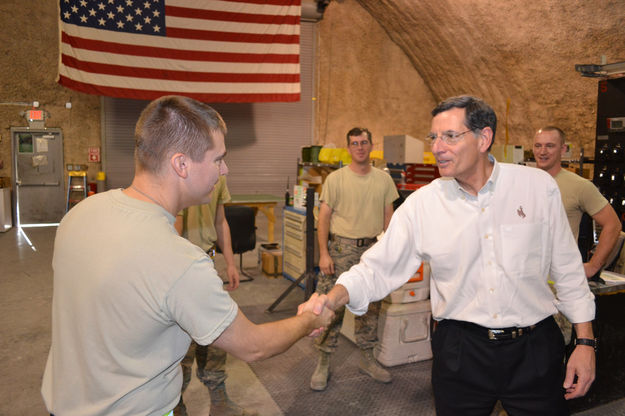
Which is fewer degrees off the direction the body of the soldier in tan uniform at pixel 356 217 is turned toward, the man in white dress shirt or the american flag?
the man in white dress shirt

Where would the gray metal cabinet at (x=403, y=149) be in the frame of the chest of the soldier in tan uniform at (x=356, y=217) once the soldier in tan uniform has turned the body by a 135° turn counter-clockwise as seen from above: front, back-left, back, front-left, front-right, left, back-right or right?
front-left

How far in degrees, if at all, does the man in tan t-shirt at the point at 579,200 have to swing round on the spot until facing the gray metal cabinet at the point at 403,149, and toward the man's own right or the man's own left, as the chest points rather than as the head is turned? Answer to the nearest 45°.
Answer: approximately 90° to the man's own right

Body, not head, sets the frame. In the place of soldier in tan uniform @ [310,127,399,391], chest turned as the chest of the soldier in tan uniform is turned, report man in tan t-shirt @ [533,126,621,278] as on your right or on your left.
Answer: on your left

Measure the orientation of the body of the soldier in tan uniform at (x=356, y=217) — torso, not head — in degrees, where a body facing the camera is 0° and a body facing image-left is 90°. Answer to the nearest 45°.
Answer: approximately 0°

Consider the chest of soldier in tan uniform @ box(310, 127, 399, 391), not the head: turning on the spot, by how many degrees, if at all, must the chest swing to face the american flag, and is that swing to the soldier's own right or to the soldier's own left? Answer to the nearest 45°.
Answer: approximately 135° to the soldier's own right
